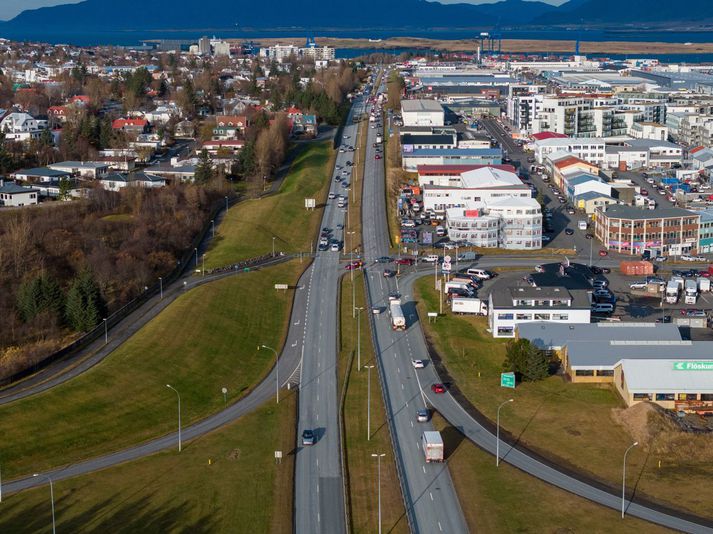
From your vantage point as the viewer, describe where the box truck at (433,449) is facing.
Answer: facing away from the viewer

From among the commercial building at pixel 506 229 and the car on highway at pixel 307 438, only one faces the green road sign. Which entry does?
the commercial building

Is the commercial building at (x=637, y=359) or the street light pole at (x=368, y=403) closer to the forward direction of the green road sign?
the street light pole

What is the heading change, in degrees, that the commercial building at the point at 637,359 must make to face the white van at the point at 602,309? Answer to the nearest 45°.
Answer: approximately 180°

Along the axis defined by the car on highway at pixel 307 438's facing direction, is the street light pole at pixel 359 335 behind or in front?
behind

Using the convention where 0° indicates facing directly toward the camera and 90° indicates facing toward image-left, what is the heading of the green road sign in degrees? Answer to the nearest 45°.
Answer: approximately 0°

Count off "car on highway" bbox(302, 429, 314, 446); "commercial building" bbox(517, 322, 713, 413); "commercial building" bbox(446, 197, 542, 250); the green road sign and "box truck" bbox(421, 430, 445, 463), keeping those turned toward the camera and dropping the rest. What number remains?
4

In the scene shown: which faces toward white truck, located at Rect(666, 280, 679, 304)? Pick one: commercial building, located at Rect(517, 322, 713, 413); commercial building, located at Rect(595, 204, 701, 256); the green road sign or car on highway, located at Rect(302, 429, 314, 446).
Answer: commercial building, located at Rect(595, 204, 701, 256)

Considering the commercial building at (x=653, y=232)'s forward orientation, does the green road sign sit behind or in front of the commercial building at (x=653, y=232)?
in front

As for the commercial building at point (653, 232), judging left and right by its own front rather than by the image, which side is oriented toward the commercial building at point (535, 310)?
front

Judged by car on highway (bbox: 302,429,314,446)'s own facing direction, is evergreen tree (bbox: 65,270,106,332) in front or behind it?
behind
